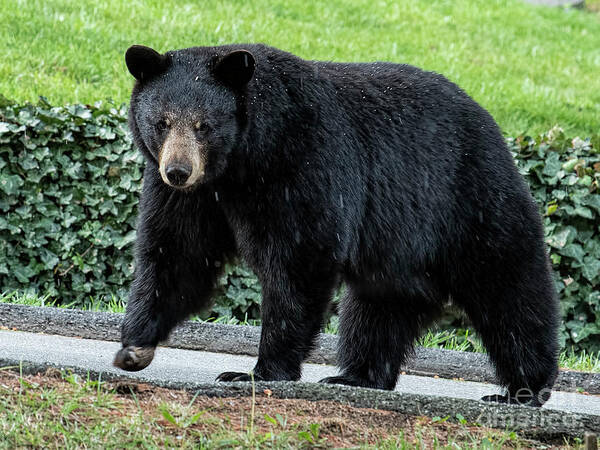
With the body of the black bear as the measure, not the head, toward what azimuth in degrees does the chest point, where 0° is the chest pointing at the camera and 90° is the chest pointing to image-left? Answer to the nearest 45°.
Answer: approximately 90°

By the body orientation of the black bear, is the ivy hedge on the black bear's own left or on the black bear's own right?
on the black bear's own right
